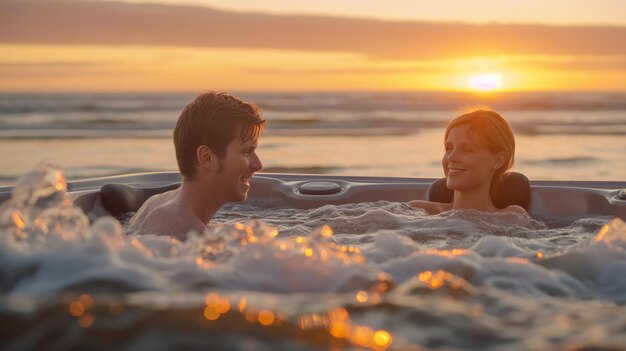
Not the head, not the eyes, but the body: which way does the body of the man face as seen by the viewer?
to the viewer's right

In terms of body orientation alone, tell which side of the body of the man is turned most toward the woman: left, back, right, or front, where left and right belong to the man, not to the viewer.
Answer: front

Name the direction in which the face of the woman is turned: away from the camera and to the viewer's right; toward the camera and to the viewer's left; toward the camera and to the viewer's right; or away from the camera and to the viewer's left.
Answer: toward the camera and to the viewer's left

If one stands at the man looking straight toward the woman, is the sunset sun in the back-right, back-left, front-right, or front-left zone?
front-left

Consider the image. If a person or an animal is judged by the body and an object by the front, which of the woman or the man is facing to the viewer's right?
the man

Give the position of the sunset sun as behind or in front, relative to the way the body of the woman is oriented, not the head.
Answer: behind

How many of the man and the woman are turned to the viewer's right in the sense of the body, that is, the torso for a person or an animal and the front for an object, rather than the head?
1

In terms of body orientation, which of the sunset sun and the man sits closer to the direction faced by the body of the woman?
the man

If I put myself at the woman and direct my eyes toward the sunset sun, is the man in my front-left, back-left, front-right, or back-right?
back-left

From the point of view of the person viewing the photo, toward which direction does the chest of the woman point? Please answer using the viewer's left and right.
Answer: facing the viewer and to the left of the viewer

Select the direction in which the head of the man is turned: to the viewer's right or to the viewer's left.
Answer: to the viewer's right

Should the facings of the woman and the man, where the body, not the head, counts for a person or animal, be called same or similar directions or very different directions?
very different directions
